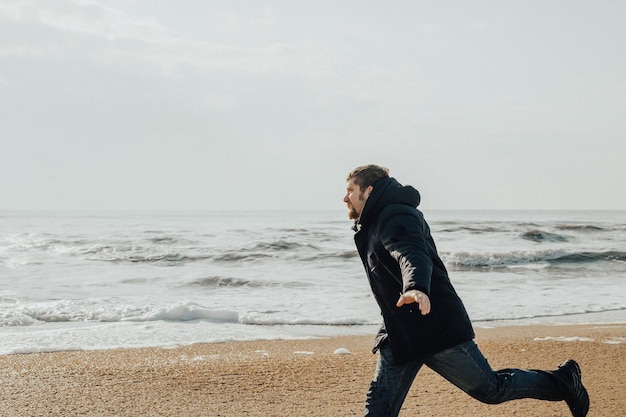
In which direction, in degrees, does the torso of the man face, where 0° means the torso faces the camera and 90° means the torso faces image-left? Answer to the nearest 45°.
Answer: approximately 90°

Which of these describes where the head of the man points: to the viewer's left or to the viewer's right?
to the viewer's left
